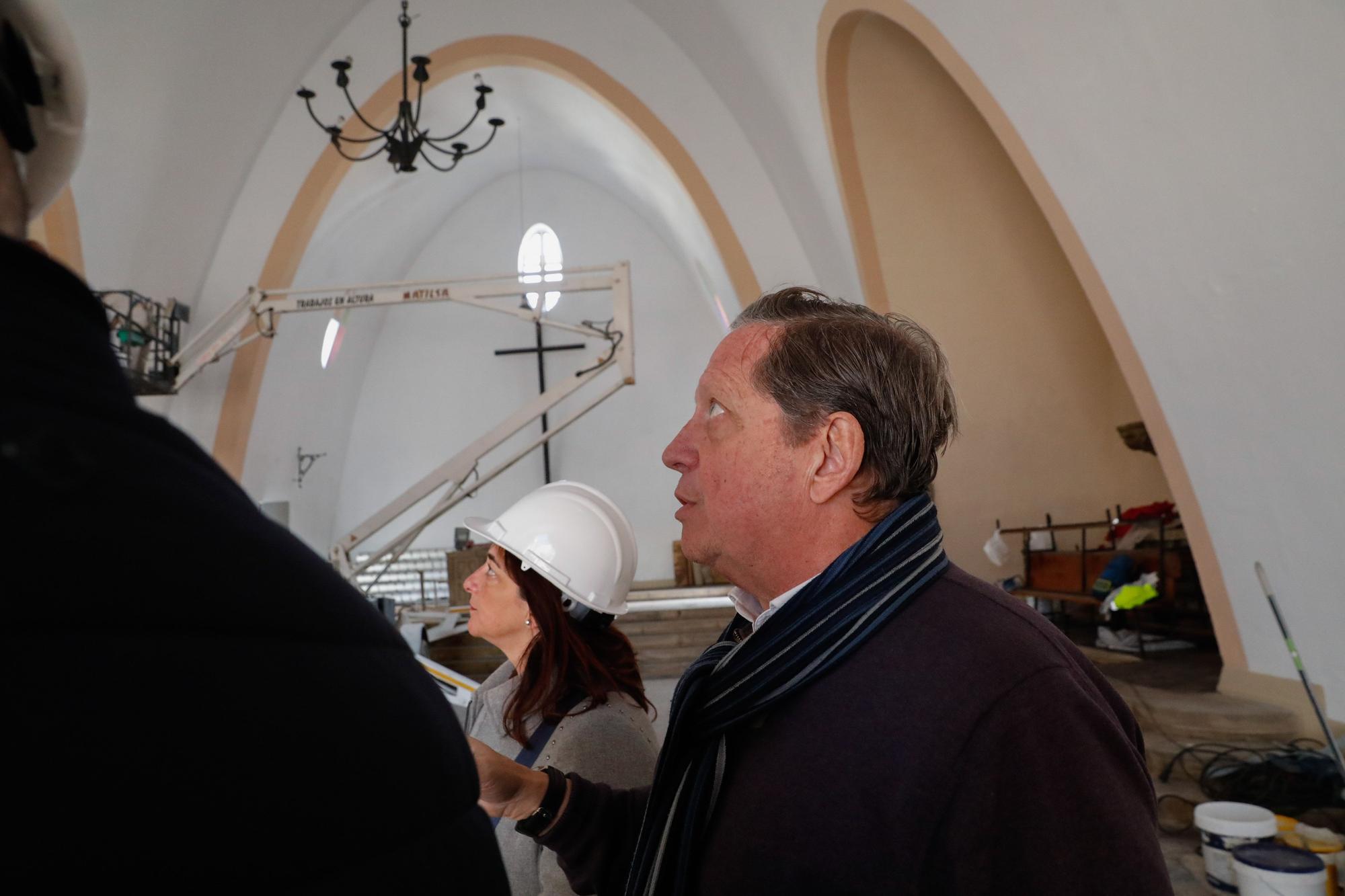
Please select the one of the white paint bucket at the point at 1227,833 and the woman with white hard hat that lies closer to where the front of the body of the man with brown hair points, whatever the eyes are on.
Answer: the woman with white hard hat

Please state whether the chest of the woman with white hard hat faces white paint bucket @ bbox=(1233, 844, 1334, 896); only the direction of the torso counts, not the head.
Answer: no

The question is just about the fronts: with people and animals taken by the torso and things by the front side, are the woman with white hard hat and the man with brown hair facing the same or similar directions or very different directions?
same or similar directions

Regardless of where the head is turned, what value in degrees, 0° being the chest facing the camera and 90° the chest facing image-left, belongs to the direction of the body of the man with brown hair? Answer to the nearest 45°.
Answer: approximately 90°

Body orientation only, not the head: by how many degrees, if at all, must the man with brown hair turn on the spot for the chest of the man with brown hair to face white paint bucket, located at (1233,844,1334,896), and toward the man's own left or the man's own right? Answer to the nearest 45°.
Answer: approximately 135° to the man's own right

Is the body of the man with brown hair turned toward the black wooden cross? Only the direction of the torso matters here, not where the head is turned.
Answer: no

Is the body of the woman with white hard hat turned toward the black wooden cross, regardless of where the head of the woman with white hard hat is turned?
no

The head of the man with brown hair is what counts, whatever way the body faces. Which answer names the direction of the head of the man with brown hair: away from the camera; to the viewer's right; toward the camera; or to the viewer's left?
to the viewer's left

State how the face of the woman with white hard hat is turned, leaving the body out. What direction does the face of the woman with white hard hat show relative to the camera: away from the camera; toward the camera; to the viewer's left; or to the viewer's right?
to the viewer's left

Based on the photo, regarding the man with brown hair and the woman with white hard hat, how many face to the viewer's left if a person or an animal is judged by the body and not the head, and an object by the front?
2

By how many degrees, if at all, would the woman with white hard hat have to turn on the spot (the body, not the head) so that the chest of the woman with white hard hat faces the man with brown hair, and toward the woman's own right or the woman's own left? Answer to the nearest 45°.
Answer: approximately 90° to the woman's own left

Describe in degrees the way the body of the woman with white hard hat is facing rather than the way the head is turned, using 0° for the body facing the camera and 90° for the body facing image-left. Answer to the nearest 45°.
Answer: approximately 90°
